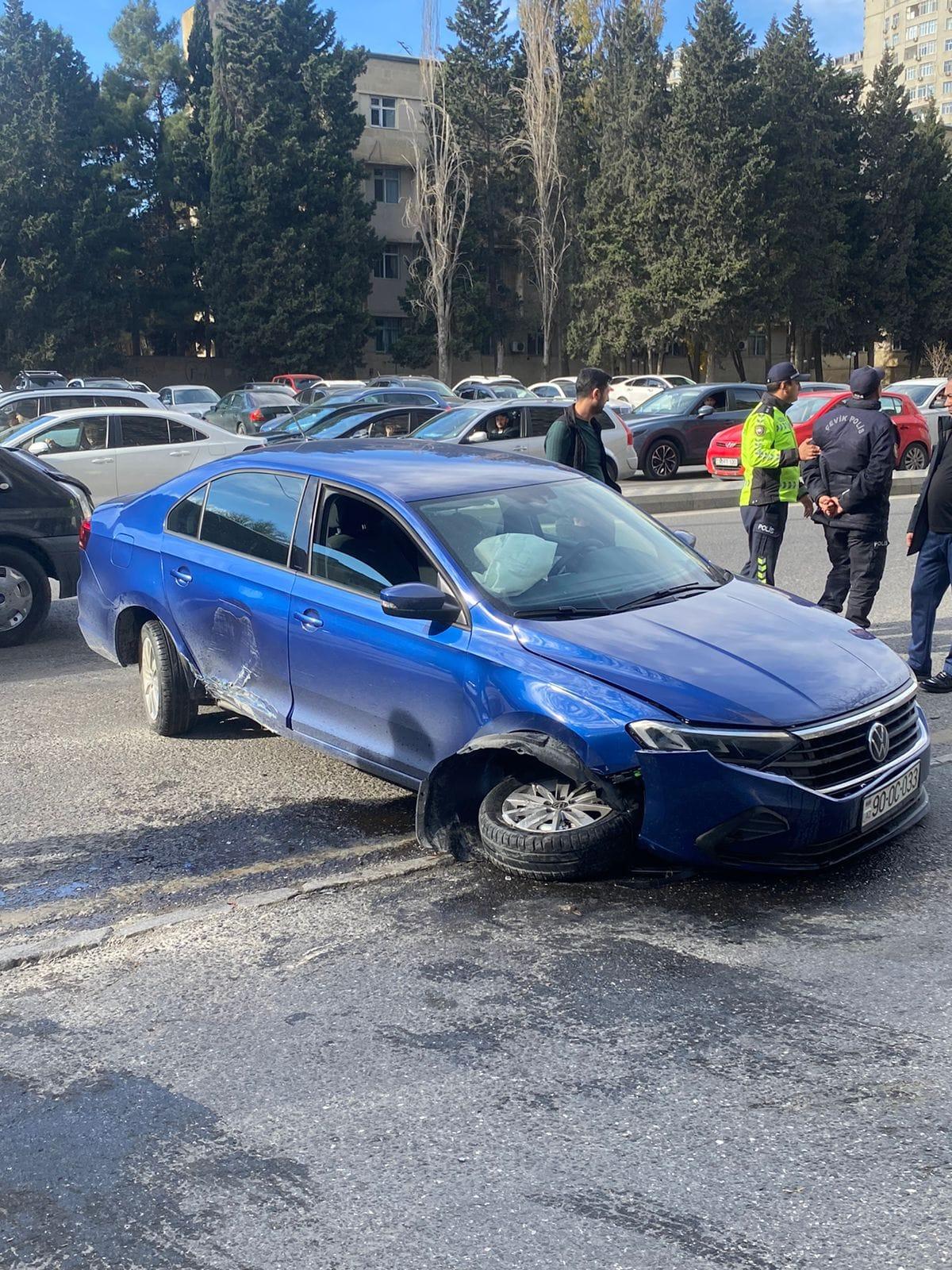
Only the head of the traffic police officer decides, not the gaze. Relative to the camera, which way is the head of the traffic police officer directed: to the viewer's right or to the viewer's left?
to the viewer's right

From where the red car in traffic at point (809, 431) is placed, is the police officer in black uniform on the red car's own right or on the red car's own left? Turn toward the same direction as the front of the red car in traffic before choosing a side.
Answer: on the red car's own left

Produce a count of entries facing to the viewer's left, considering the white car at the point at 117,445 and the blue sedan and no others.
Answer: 1

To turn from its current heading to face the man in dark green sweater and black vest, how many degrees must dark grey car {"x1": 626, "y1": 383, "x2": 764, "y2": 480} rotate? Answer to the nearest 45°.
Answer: approximately 45° to its left

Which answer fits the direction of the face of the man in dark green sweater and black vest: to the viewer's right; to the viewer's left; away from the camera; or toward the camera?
to the viewer's right

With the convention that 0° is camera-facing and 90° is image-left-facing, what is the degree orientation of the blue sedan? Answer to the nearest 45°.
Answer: approximately 315°

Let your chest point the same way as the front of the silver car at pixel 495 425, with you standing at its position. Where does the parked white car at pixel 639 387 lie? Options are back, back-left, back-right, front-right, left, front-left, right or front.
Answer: back-right

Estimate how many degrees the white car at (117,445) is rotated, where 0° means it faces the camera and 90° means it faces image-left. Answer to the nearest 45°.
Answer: approximately 90°

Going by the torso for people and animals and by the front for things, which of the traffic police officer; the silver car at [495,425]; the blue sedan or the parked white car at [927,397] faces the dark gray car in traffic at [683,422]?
the parked white car

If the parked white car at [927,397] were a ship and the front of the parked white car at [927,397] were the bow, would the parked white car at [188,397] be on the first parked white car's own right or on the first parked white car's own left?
on the first parked white car's own right

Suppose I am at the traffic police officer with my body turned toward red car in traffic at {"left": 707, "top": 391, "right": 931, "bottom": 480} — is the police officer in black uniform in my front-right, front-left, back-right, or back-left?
back-right

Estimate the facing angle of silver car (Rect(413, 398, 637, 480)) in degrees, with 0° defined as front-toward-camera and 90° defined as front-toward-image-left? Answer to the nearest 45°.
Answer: approximately 45°
